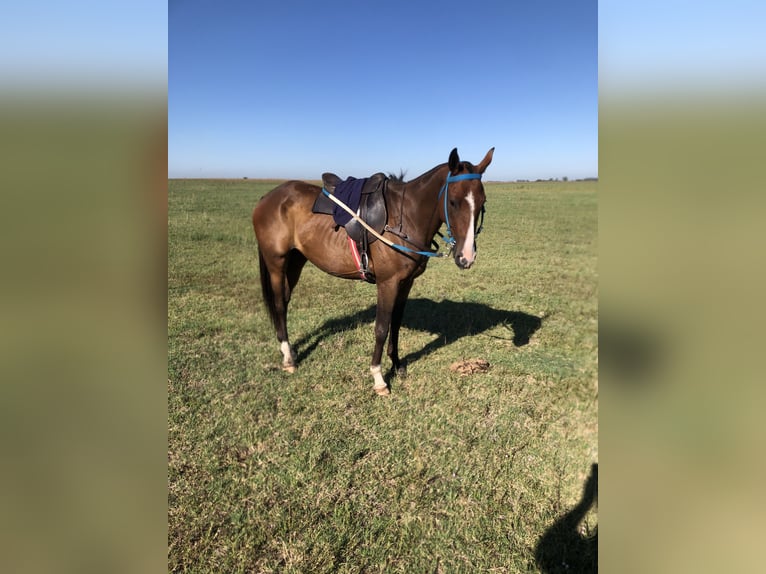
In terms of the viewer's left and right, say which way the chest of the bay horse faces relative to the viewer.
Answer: facing the viewer and to the right of the viewer
